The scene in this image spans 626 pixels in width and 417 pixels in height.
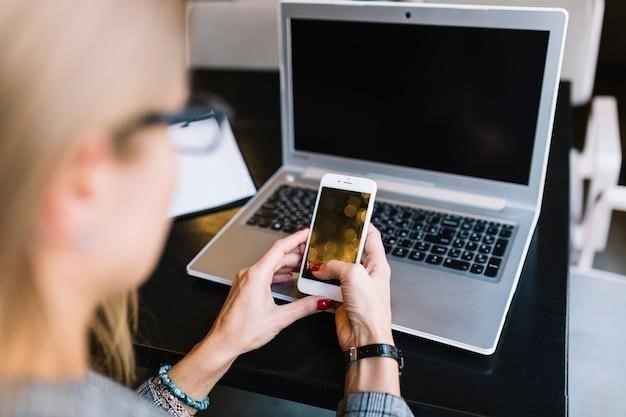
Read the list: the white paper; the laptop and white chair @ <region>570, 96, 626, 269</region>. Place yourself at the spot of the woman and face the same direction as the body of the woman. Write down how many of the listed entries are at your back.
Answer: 0

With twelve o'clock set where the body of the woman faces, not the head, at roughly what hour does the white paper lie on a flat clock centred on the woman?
The white paper is roughly at 11 o'clock from the woman.

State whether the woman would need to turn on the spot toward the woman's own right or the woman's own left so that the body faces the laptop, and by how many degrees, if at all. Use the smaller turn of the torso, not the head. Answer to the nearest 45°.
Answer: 0° — they already face it

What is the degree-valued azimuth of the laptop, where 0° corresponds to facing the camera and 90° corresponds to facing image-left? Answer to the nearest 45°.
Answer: approximately 45°

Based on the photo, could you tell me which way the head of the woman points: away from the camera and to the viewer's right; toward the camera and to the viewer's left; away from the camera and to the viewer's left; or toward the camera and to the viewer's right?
away from the camera and to the viewer's right

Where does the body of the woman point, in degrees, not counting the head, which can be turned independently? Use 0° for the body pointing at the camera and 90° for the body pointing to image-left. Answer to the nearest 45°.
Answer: approximately 225°

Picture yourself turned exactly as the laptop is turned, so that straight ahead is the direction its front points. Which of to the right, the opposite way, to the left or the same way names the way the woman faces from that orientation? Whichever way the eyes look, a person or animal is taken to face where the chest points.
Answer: the opposite way

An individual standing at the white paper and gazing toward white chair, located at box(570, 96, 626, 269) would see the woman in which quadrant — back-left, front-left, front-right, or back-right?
back-right
